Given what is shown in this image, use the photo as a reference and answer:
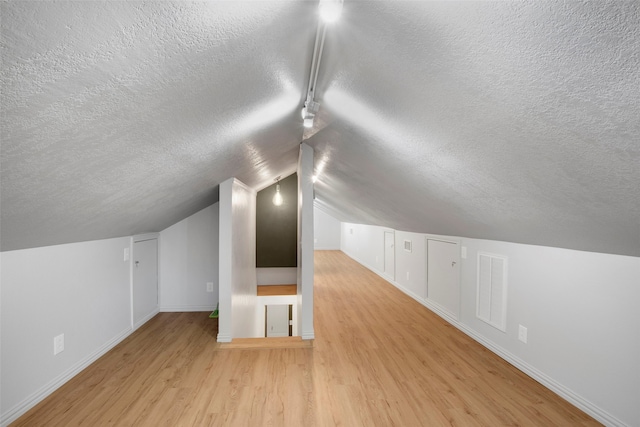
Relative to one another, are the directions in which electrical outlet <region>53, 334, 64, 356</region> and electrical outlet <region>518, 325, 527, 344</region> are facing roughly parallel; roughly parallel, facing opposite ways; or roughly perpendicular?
roughly parallel, facing opposite ways

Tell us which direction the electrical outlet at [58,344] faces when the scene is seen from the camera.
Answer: facing the viewer and to the right of the viewer

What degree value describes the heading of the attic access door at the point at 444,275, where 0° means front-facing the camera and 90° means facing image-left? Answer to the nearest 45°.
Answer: approximately 45°

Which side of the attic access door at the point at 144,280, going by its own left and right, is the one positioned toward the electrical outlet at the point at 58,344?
right

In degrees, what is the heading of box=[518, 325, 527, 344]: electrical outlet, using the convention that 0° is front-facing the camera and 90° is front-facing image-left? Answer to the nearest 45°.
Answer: approximately 45°

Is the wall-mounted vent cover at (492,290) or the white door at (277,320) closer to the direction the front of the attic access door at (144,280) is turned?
the wall-mounted vent cover

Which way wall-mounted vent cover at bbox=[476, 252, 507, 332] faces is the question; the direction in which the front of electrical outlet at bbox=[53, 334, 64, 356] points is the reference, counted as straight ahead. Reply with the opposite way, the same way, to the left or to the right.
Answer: the opposite way

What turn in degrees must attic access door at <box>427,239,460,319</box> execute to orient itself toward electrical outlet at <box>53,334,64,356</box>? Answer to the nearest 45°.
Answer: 0° — it already faces it

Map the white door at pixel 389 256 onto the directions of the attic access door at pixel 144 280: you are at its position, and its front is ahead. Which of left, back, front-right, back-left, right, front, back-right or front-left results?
front-left

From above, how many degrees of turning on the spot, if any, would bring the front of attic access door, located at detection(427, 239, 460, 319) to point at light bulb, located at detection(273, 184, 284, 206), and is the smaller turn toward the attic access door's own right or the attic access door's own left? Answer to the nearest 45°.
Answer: approximately 45° to the attic access door's own right

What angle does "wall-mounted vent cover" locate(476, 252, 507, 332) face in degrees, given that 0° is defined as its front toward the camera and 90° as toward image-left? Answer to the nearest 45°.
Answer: approximately 45°

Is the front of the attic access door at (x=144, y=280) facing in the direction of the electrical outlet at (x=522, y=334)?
yes

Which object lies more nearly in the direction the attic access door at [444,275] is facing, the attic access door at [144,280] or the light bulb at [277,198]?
the attic access door

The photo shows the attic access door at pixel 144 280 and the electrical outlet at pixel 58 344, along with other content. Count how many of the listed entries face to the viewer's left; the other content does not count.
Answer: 0

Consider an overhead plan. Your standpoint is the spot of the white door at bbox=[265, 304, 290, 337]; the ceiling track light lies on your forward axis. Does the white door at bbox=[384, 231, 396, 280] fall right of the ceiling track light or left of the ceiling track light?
left

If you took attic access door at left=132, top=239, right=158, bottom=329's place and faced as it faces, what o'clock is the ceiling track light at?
The ceiling track light is roughly at 1 o'clock from the attic access door.
